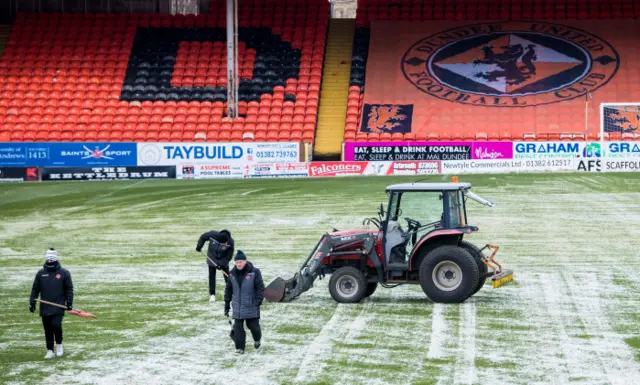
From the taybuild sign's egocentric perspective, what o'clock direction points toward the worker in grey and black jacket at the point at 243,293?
The worker in grey and black jacket is roughly at 12 o'clock from the taybuild sign.

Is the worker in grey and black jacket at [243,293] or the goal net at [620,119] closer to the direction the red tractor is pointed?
the worker in grey and black jacket

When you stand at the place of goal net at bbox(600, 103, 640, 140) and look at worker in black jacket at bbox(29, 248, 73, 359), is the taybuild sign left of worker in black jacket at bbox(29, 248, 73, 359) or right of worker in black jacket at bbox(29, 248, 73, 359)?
right

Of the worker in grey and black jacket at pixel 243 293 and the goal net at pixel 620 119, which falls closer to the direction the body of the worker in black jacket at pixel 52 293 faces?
the worker in grey and black jacket

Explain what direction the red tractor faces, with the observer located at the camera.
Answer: facing to the left of the viewer

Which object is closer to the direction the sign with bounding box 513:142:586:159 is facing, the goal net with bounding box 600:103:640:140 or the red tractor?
the red tractor

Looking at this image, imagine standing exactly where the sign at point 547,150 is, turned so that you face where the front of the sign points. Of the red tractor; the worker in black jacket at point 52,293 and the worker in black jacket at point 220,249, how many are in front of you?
3

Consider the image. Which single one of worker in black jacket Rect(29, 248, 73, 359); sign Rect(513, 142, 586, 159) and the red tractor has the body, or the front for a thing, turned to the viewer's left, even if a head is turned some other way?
the red tractor

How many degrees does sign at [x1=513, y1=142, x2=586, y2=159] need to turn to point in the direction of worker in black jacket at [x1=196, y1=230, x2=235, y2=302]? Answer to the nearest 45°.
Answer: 0° — it already faces them

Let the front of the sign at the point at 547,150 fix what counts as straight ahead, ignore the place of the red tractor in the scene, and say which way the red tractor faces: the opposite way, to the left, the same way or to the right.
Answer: to the right

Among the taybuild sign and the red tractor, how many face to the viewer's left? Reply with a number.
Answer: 1

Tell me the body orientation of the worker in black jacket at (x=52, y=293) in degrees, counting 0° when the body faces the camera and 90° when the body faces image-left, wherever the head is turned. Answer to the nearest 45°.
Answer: approximately 0°

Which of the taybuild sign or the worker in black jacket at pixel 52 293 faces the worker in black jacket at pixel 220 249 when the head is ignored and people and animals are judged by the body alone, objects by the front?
the taybuild sign

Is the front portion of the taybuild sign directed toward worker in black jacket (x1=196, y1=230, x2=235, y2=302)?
yes
